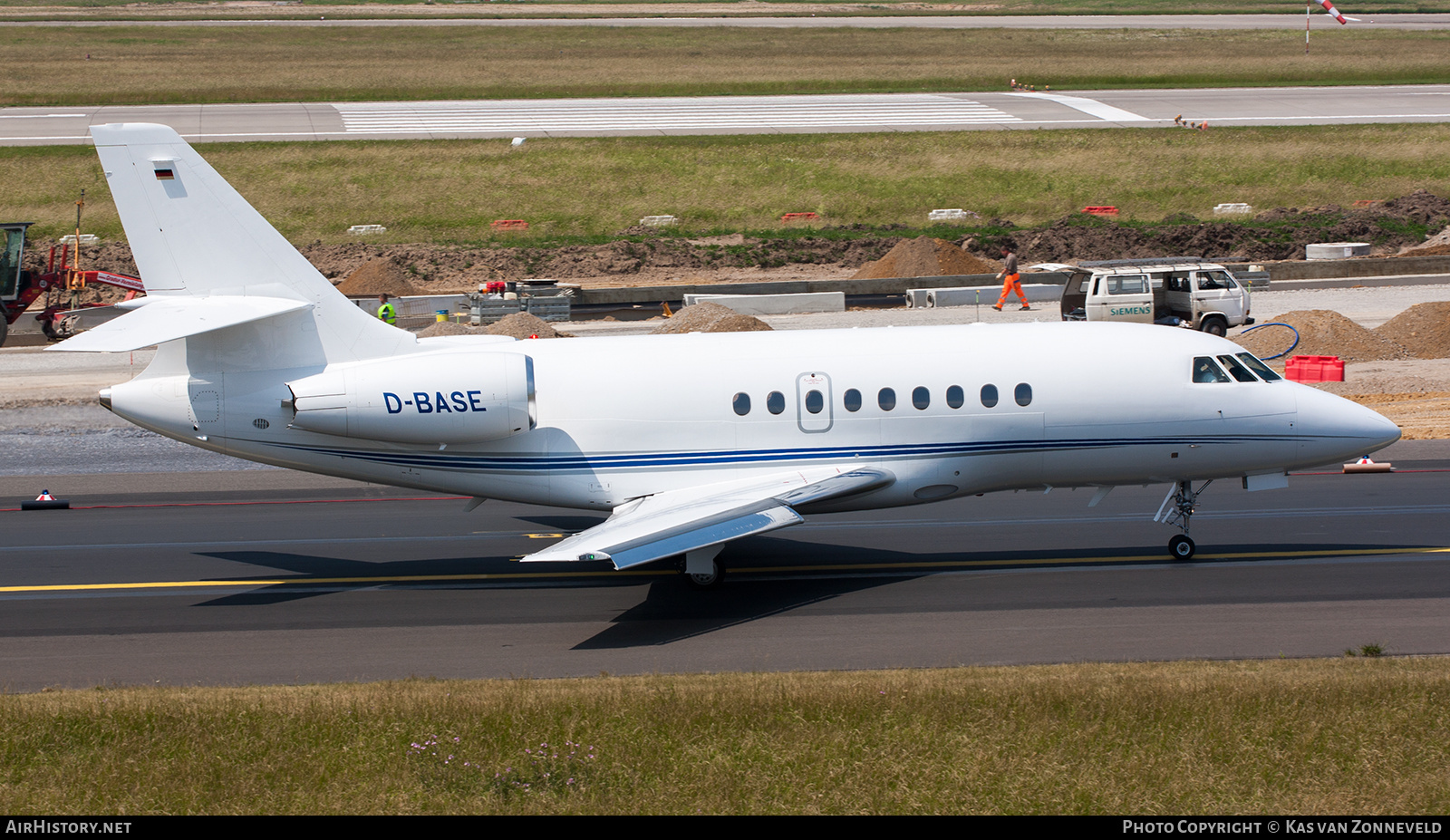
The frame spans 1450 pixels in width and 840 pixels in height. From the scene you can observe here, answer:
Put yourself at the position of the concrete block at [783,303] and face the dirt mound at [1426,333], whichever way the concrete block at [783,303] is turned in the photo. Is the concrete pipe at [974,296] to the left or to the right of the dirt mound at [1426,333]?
left

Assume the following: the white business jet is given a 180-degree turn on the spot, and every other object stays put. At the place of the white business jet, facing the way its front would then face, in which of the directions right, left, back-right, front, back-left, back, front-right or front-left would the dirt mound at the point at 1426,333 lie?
back-right

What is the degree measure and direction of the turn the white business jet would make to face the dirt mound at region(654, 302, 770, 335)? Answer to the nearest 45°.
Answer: approximately 90° to its left

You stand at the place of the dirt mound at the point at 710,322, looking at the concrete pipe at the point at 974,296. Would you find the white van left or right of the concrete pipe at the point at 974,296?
right

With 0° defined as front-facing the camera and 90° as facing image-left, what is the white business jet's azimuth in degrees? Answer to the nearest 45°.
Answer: approximately 270°

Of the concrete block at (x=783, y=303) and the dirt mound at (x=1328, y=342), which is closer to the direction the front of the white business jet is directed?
the dirt mound

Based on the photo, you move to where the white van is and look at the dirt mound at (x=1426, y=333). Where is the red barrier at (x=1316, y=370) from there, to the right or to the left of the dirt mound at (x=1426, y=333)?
right

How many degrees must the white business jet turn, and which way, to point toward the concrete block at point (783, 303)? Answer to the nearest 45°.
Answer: approximately 90° to its left

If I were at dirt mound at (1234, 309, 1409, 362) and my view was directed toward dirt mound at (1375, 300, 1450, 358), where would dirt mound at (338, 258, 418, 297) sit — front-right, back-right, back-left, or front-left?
back-left

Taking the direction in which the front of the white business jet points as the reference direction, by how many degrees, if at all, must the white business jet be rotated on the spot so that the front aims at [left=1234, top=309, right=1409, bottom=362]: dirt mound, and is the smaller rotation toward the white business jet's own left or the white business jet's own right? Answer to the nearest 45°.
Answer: approximately 45° to the white business jet's own left

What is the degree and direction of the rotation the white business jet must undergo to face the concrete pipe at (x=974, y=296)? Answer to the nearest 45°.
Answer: approximately 90° to its left

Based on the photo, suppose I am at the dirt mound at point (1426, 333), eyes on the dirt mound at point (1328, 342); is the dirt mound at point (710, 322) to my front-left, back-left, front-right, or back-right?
front-right

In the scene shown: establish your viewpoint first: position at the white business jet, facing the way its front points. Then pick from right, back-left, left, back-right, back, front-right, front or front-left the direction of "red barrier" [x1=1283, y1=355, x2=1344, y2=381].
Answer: front-left

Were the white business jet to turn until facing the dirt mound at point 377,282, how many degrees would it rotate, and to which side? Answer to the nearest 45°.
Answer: approximately 90° to its left

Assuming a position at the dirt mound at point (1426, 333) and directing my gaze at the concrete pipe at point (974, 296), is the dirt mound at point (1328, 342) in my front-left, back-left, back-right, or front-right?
front-left

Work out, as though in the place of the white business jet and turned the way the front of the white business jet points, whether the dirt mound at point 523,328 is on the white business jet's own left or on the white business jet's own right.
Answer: on the white business jet's own left

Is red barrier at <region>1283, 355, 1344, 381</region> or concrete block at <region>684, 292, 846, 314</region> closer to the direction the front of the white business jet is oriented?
the red barrier
